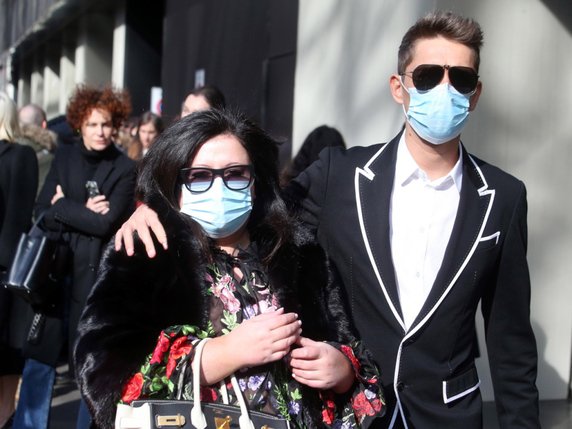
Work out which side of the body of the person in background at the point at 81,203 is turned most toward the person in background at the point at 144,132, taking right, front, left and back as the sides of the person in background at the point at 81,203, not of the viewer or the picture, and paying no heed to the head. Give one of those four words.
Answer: back

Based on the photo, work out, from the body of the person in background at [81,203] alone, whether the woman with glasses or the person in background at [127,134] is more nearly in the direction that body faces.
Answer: the woman with glasses

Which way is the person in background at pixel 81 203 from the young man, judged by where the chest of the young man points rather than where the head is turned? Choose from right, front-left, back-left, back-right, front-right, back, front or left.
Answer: back-right

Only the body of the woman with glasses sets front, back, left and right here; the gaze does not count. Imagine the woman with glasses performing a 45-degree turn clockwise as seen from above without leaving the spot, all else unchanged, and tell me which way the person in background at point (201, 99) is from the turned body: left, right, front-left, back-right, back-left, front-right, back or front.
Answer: back-right

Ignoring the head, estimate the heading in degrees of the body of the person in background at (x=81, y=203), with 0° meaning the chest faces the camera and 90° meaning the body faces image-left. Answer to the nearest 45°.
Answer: approximately 0°
